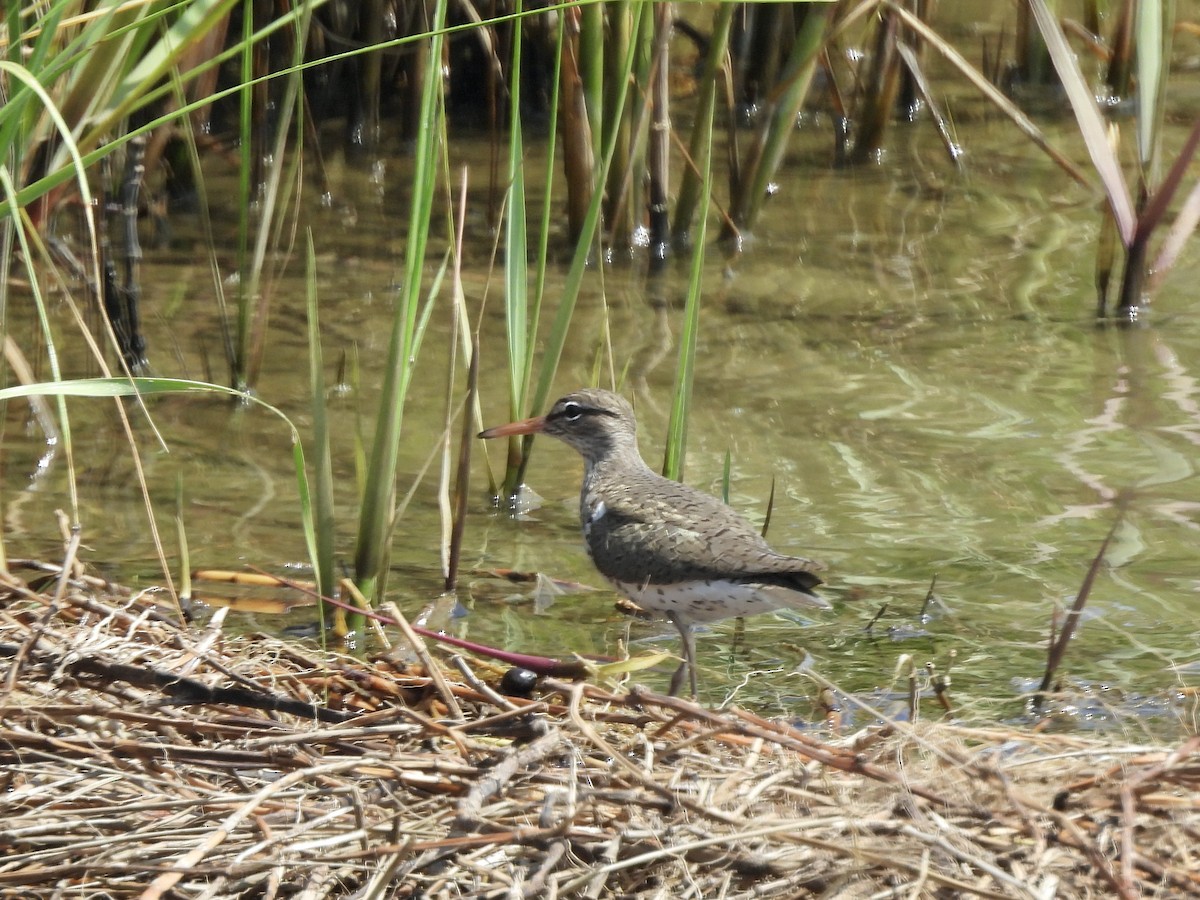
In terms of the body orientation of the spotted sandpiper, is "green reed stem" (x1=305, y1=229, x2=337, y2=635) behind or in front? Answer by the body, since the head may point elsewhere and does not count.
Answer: in front

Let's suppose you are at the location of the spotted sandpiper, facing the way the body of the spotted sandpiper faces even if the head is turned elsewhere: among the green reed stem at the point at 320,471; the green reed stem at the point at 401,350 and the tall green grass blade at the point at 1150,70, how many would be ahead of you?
2

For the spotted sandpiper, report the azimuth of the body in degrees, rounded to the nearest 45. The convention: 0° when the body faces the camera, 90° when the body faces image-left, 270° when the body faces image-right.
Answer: approximately 90°

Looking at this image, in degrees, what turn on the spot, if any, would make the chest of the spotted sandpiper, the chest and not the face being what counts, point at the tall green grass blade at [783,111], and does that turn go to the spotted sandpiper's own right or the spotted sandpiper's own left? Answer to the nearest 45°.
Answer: approximately 90° to the spotted sandpiper's own right

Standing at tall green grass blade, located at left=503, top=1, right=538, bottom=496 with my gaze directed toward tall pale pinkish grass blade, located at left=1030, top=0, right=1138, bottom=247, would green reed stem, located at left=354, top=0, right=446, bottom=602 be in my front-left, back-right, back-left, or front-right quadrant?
back-right

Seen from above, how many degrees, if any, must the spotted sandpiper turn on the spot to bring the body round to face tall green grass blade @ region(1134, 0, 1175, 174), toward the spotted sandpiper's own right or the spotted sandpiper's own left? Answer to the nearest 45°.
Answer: approximately 135° to the spotted sandpiper's own right

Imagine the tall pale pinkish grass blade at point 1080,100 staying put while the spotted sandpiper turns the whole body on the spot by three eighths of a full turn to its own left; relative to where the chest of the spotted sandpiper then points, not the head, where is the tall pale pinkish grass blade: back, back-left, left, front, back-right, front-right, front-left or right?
left

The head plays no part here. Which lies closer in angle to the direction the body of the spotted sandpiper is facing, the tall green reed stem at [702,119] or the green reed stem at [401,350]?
the green reed stem at [401,350]

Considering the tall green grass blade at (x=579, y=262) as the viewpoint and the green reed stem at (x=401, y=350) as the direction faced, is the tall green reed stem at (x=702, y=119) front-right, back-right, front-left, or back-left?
back-right

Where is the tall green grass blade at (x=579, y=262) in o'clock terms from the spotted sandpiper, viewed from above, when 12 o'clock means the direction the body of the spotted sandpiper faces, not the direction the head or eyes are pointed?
The tall green grass blade is roughly at 2 o'clock from the spotted sandpiper.

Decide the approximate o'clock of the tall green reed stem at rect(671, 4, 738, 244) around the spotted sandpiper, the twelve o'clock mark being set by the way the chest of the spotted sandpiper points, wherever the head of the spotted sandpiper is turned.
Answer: The tall green reed stem is roughly at 3 o'clock from the spotted sandpiper.

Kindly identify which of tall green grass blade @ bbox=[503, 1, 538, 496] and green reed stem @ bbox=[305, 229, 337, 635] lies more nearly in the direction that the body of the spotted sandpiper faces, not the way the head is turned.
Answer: the green reed stem
